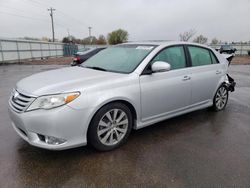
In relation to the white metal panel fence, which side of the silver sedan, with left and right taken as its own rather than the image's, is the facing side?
right

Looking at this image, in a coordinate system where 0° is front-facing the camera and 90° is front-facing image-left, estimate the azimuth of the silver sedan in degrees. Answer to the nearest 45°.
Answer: approximately 45°
